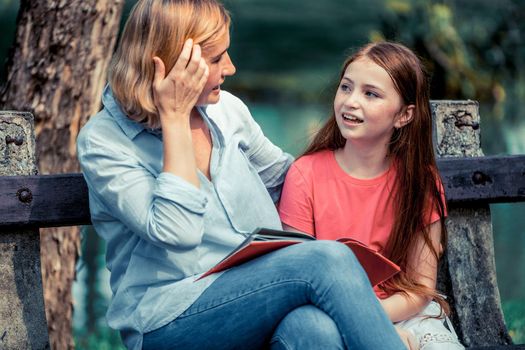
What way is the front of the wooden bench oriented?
toward the camera

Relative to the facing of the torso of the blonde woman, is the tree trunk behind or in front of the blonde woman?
behind

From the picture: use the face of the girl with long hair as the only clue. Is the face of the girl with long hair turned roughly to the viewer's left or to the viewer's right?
to the viewer's left

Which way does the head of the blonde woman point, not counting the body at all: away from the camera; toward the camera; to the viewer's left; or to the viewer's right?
to the viewer's right
